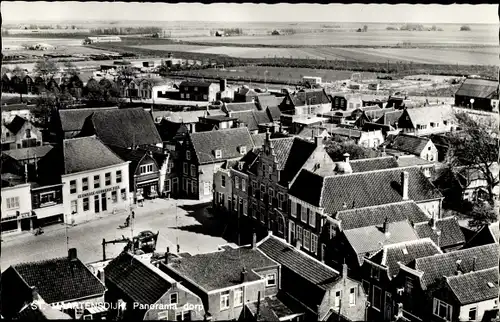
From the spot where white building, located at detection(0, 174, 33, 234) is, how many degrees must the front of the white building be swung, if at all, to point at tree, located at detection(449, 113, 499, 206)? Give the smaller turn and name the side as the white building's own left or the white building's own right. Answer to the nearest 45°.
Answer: approximately 90° to the white building's own left

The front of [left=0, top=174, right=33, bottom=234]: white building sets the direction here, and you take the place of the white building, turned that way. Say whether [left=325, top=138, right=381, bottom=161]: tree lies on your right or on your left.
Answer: on your left

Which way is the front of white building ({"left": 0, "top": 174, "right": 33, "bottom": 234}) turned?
toward the camera

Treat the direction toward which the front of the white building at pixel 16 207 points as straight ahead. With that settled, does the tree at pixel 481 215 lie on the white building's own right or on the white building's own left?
on the white building's own left
